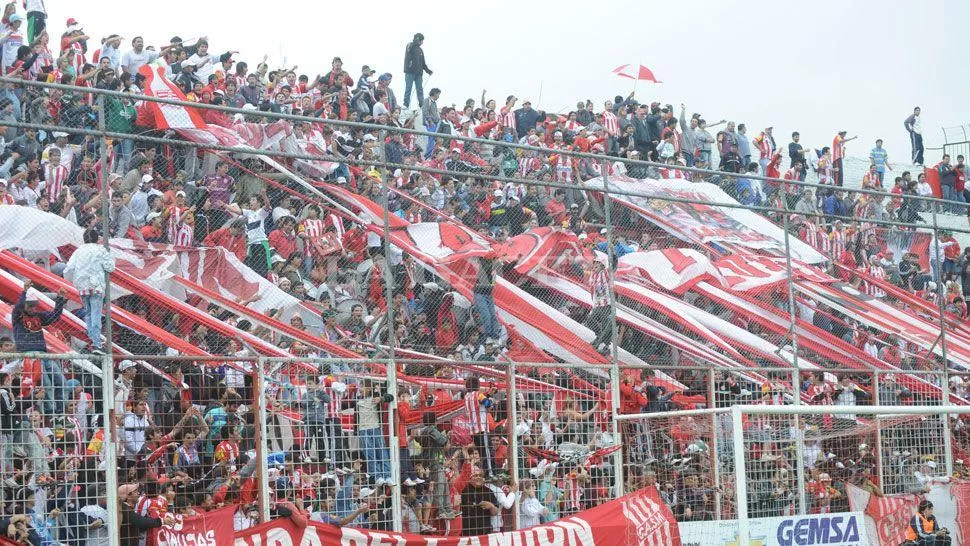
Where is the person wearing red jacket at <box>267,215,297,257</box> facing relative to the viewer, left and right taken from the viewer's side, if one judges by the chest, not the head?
facing the viewer and to the right of the viewer

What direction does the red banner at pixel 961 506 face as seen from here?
toward the camera

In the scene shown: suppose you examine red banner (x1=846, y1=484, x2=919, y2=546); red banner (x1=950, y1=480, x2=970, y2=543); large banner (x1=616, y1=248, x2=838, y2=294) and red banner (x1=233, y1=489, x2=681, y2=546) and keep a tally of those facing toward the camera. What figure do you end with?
4

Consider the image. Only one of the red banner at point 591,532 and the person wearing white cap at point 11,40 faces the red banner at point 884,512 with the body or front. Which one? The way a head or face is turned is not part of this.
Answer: the person wearing white cap

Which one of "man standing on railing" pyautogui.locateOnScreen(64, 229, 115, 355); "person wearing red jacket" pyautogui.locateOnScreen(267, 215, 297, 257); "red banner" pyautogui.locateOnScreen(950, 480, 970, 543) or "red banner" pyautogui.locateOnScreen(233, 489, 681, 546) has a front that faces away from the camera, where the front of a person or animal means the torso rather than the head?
the man standing on railing

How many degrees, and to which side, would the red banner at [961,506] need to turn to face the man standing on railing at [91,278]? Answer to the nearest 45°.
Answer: approximately 45° to its right

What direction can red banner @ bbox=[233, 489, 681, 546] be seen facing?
toward the camera

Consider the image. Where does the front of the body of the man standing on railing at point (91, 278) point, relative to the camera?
away from the camera

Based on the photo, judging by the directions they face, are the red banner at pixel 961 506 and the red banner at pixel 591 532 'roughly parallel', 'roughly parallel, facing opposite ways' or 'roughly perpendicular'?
roughly parallel

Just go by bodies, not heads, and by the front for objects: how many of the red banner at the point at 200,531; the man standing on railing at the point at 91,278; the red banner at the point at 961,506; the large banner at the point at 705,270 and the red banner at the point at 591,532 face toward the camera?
4

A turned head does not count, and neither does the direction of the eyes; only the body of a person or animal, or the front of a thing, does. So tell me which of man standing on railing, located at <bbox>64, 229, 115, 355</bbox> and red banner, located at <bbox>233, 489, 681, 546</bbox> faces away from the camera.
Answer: the man standing on railing

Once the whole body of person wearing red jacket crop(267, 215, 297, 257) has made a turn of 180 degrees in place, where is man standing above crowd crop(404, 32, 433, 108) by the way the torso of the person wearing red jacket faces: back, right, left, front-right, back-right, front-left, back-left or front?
front-right

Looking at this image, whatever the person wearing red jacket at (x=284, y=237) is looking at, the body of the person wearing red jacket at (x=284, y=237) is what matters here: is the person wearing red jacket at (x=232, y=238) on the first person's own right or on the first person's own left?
on the first person's own right

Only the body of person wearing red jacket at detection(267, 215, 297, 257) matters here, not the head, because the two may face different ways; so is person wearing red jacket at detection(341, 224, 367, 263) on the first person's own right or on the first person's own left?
on the first person's own left

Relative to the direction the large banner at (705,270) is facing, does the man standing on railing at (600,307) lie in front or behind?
in front

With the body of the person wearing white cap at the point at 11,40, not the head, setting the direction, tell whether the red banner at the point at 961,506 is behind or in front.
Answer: in front
